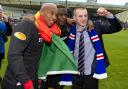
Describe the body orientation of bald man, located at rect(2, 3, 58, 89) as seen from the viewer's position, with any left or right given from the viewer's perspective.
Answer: facing the viewer and to the right of the viewer

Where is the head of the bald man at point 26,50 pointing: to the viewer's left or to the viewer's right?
to the viewer's right
